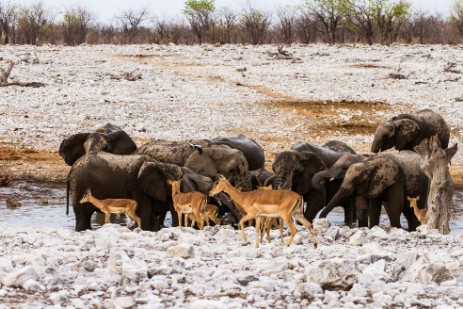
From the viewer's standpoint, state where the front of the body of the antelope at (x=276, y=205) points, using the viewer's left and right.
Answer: facing to the left of the viewer

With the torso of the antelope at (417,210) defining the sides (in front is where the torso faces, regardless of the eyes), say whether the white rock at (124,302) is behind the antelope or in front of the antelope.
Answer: in front

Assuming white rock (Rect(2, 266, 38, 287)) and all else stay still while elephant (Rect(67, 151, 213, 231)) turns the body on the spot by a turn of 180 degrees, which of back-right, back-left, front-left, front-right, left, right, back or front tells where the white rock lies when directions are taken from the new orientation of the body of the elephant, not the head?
left

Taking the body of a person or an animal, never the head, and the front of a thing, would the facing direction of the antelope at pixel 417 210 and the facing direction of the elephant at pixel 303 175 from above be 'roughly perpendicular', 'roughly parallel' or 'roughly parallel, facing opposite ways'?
roughly parallel

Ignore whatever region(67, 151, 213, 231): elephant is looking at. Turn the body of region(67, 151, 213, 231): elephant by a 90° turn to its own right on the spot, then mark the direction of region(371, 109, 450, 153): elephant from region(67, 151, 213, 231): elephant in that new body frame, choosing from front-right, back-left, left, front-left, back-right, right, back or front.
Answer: back-left

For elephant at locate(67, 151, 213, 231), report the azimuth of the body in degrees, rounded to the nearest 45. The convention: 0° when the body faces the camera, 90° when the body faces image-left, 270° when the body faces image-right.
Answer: approximately 270°

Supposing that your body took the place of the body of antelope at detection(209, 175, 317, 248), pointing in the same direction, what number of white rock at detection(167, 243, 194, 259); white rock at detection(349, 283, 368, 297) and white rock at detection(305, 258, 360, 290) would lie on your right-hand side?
0

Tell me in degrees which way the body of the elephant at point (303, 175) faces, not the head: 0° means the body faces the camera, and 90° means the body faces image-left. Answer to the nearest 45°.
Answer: approximately 45°

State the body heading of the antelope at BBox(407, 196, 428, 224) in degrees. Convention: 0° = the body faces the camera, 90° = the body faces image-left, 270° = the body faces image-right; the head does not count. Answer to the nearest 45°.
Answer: approximately 45°

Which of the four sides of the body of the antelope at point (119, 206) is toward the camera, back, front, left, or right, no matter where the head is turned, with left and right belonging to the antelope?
left

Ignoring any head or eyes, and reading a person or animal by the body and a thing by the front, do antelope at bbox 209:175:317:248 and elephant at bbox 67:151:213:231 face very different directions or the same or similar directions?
very different directions

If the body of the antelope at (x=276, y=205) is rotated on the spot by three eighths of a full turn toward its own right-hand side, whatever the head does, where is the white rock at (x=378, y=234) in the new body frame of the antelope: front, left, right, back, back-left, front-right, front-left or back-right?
front

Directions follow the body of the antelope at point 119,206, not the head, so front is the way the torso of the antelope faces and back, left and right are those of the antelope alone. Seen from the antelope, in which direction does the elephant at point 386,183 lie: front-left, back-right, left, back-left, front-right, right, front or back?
back
